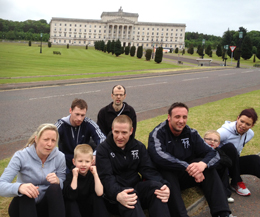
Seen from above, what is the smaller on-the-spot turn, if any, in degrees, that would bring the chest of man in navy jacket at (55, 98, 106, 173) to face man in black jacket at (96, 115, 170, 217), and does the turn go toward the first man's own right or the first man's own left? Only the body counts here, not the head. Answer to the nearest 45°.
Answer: approximately 45° to the first man's own left

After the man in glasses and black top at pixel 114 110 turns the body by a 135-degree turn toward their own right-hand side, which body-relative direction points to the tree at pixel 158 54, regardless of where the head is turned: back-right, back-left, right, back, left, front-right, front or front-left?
front-right

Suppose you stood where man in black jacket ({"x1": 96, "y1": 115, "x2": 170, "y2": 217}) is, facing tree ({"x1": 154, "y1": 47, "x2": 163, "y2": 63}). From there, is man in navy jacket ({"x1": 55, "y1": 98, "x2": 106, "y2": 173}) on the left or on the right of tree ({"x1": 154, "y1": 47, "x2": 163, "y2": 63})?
left

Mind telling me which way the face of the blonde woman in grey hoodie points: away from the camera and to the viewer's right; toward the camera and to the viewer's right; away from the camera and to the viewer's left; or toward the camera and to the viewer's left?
toward the camera and to the viewer's right

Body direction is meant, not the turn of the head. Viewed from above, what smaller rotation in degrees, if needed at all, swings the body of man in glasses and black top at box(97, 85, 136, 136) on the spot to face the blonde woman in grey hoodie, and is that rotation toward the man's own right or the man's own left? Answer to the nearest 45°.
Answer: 0° — they already face them

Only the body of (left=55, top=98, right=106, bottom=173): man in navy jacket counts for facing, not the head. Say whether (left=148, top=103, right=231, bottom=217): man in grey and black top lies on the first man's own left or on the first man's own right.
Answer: on the first man's own left

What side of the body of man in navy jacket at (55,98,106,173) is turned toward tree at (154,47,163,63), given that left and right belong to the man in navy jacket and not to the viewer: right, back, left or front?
back

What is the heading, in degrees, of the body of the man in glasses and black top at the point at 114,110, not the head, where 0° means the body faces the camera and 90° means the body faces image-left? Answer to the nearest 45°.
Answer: approximately 0°

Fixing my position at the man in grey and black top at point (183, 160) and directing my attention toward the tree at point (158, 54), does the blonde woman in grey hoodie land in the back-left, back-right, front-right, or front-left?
back-left

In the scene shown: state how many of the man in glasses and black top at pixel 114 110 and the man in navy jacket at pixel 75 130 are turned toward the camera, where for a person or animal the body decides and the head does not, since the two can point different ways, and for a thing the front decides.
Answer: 2
